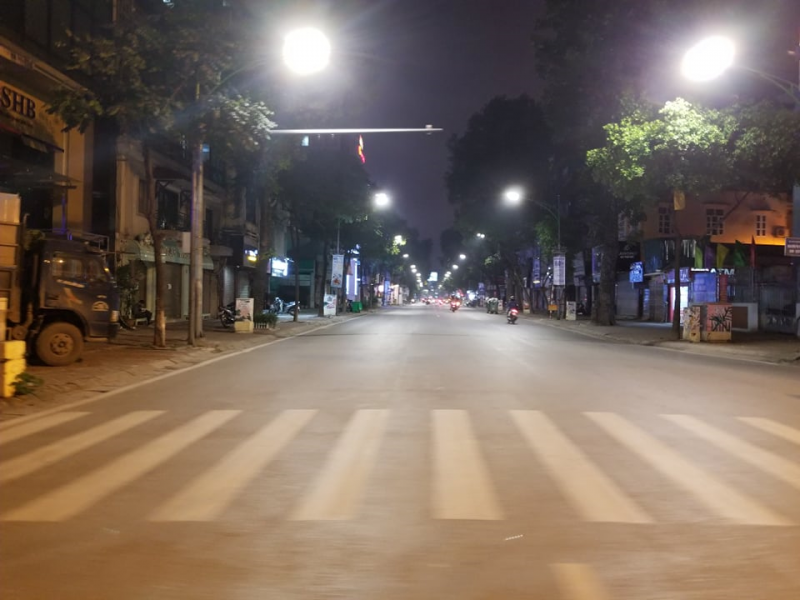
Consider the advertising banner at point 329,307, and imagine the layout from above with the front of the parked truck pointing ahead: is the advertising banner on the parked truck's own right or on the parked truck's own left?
on the parked truck's own left

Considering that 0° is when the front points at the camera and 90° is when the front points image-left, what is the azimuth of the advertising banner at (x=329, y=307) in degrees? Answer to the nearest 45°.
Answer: approximately 0°

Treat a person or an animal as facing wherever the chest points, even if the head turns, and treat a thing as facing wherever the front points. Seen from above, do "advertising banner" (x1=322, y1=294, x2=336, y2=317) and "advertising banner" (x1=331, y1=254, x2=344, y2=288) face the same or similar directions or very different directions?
same or similar directions

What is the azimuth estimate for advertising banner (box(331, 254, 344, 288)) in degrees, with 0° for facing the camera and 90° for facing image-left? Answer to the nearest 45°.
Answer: approximately 0°

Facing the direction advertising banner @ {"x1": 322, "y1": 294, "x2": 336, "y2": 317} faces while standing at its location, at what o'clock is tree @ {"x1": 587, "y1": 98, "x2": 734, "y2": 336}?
The tree is roughly at 11 o'clock from the advertising banner.

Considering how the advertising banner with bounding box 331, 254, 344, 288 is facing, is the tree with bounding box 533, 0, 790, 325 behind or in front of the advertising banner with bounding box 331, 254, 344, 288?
in front

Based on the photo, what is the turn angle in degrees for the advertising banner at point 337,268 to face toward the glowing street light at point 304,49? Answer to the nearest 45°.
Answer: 0° — it already faces it

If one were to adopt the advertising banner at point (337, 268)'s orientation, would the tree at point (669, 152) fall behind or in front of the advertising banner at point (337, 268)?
in front

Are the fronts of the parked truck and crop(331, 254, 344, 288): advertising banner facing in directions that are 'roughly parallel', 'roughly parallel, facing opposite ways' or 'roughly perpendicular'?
roughly perpendicular

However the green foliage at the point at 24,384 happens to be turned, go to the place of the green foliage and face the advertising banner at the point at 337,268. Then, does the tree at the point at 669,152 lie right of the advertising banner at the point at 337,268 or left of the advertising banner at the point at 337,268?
right

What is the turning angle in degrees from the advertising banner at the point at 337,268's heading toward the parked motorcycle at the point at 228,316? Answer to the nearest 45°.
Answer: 0° — it already faces it
